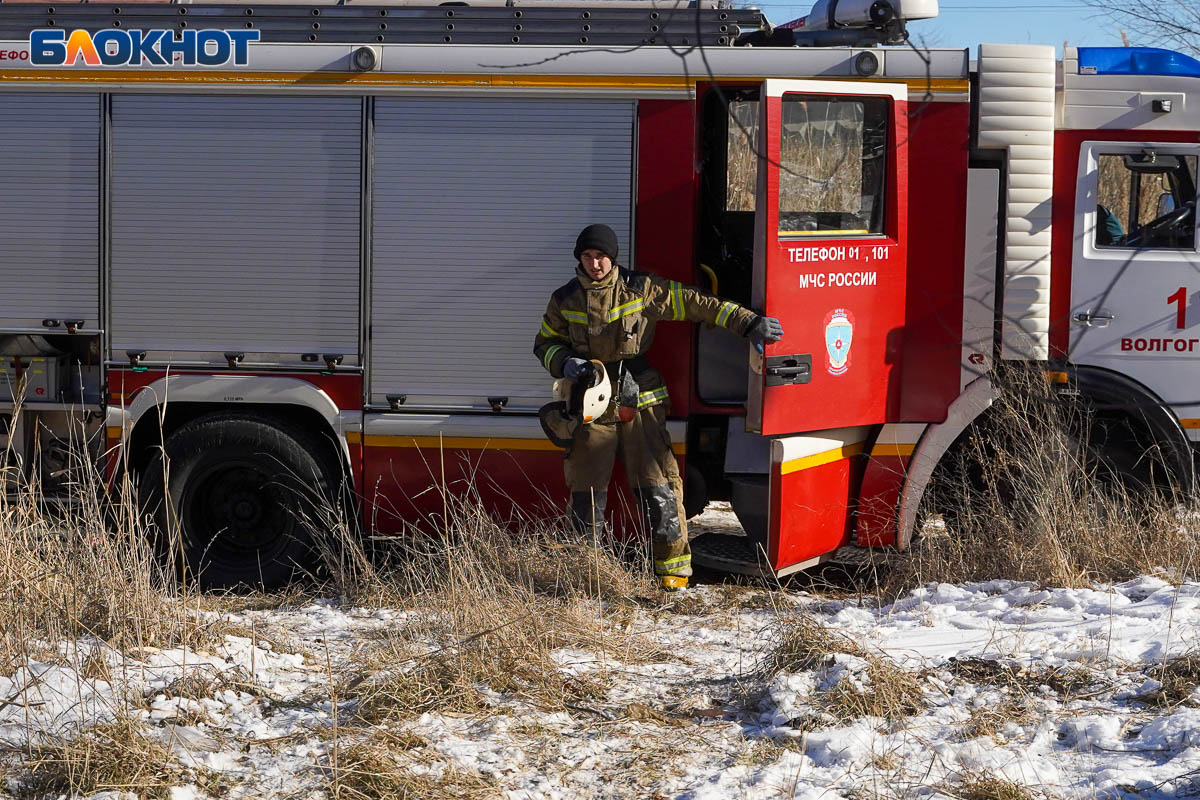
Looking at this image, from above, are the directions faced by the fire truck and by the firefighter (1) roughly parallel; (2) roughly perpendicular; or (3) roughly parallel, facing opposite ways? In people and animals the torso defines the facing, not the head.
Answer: roughly perpendicular

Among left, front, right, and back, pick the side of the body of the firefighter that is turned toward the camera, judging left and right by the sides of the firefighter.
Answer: front

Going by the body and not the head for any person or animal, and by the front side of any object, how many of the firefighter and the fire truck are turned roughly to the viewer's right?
1

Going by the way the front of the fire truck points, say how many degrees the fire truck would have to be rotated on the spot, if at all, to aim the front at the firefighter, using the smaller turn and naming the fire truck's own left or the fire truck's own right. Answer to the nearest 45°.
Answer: approximately 45° to the fire truck's own right

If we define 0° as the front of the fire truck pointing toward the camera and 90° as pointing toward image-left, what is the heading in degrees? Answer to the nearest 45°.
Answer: approximately 270°
